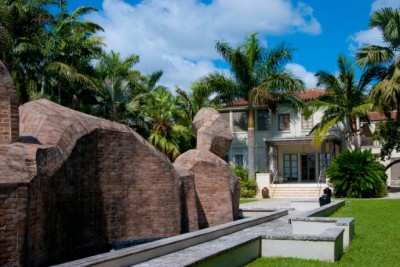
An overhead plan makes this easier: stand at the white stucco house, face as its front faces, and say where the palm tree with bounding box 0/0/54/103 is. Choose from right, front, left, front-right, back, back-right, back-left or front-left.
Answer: front-right

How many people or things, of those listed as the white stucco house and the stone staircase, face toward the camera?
2

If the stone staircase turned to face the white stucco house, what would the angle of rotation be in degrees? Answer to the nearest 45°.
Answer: approximately 180°

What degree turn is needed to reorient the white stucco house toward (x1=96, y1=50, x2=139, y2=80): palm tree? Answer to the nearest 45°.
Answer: approximately 45° to its right

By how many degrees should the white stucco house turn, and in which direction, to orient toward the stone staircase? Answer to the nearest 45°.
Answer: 0° — it already faces it

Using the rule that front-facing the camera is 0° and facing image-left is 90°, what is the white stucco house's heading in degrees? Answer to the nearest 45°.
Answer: approximately 0°

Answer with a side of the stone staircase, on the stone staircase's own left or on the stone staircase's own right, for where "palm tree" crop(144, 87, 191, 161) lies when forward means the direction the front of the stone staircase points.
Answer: on the stone staircase's own right

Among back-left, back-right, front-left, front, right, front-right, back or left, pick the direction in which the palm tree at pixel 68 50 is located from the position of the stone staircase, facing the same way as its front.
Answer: front-right

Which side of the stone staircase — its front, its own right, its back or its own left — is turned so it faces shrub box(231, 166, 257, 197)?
right
